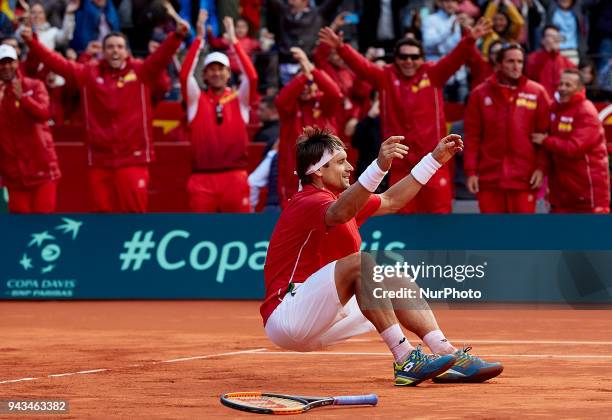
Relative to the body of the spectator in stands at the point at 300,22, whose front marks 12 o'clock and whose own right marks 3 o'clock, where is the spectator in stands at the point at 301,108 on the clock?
the spectator in stands at the point at 301,108 is roughly at 12 o'clock from the spectator in stands at the point at 300,22.

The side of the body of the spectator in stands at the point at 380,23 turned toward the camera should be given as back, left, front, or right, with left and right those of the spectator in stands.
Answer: front

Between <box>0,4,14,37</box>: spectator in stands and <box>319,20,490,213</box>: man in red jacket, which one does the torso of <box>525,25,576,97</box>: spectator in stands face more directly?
the man in red jacket

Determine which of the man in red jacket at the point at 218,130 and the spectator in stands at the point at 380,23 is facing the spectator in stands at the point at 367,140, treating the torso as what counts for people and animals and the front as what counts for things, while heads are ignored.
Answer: the spectator in stands at the point at 380,23

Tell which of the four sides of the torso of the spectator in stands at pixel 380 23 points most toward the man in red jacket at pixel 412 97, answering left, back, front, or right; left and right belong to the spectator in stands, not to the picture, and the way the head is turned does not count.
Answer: front

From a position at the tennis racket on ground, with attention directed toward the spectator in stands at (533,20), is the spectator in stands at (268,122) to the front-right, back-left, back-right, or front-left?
front-left

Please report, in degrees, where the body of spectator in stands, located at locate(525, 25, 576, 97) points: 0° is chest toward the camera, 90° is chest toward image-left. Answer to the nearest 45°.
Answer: approximately 0°

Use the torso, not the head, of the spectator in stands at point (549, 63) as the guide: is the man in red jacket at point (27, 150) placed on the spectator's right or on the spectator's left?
on the spectator's right

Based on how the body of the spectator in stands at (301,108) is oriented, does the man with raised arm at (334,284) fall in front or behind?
in front

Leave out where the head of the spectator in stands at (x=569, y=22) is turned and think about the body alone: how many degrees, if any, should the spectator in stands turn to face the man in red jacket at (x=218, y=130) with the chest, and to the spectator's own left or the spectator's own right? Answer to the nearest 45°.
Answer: approximately 45° to the spectator's own right

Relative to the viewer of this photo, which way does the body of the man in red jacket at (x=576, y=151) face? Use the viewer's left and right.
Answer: facing the viewer and to the left of the viewer

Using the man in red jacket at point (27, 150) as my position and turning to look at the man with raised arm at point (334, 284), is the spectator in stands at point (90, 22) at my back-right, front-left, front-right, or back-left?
back-left
